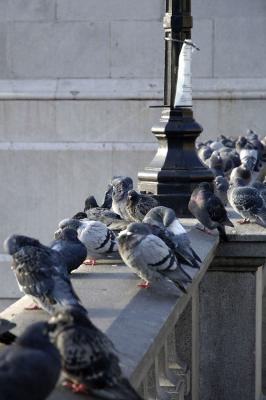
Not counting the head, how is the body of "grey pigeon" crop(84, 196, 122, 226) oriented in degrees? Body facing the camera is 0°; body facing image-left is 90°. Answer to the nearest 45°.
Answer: approximately 90°

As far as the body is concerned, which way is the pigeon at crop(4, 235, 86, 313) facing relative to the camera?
to the viewer's left

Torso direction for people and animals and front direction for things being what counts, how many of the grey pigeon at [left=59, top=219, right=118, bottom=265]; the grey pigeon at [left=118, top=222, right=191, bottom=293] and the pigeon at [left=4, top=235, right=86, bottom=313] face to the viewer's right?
0

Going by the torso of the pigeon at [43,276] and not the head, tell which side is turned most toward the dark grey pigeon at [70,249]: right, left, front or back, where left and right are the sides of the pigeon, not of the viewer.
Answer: right

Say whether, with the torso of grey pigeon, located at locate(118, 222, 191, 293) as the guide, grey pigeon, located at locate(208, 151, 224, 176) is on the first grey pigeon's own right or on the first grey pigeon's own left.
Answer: on the first grey pigeon's own right

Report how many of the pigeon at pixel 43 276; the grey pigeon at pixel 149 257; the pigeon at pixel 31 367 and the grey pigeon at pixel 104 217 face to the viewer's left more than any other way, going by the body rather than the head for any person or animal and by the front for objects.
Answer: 3

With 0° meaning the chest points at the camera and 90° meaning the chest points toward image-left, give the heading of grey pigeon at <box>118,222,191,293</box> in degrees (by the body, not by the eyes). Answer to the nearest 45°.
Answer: approximately 90°

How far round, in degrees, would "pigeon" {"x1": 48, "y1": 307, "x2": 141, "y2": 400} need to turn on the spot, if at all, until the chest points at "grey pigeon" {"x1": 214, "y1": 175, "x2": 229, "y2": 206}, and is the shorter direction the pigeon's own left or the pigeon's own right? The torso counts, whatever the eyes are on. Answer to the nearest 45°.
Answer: approximately 90° to the pigeon's own right

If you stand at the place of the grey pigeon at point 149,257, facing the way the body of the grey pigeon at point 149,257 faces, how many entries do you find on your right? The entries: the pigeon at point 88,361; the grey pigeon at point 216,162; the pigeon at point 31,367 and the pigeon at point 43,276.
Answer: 1
